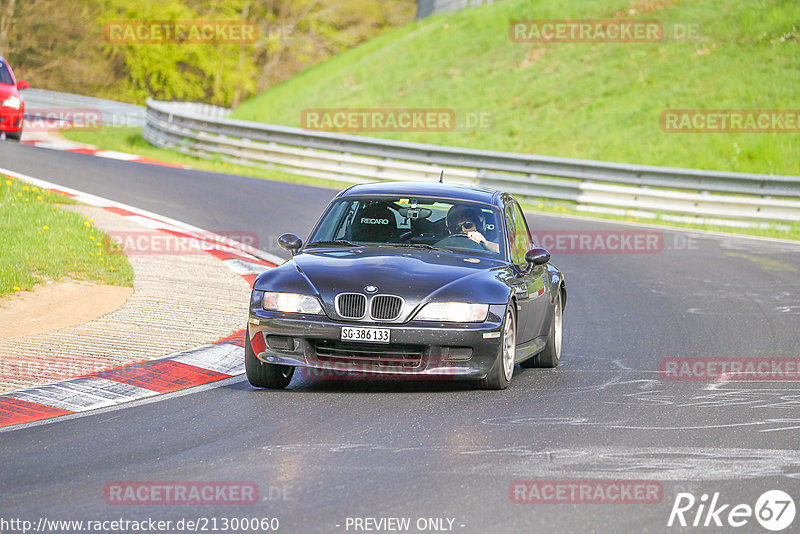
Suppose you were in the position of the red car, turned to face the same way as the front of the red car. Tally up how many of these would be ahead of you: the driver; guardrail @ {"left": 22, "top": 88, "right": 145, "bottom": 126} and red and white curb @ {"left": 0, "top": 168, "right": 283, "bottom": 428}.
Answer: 2

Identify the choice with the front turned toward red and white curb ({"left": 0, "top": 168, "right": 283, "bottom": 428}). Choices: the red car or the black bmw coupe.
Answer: the red car

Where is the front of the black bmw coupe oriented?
toward the camera

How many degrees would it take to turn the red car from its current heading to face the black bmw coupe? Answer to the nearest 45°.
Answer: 0° — it already faces it

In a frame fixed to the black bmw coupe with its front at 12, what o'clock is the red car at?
The red car is roughly at 5 o'clock from the black bmw coupe.

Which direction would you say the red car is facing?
toward the camera

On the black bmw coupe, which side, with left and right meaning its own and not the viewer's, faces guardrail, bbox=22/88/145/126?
back

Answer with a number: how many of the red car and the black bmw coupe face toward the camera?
2

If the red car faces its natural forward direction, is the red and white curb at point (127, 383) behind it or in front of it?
in front

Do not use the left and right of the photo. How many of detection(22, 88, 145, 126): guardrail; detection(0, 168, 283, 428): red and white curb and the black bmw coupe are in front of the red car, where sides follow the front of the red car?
2

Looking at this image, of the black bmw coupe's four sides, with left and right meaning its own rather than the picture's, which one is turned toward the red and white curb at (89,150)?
back

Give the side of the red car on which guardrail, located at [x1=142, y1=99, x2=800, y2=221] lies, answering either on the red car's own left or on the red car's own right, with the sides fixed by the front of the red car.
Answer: on the red car's own left
